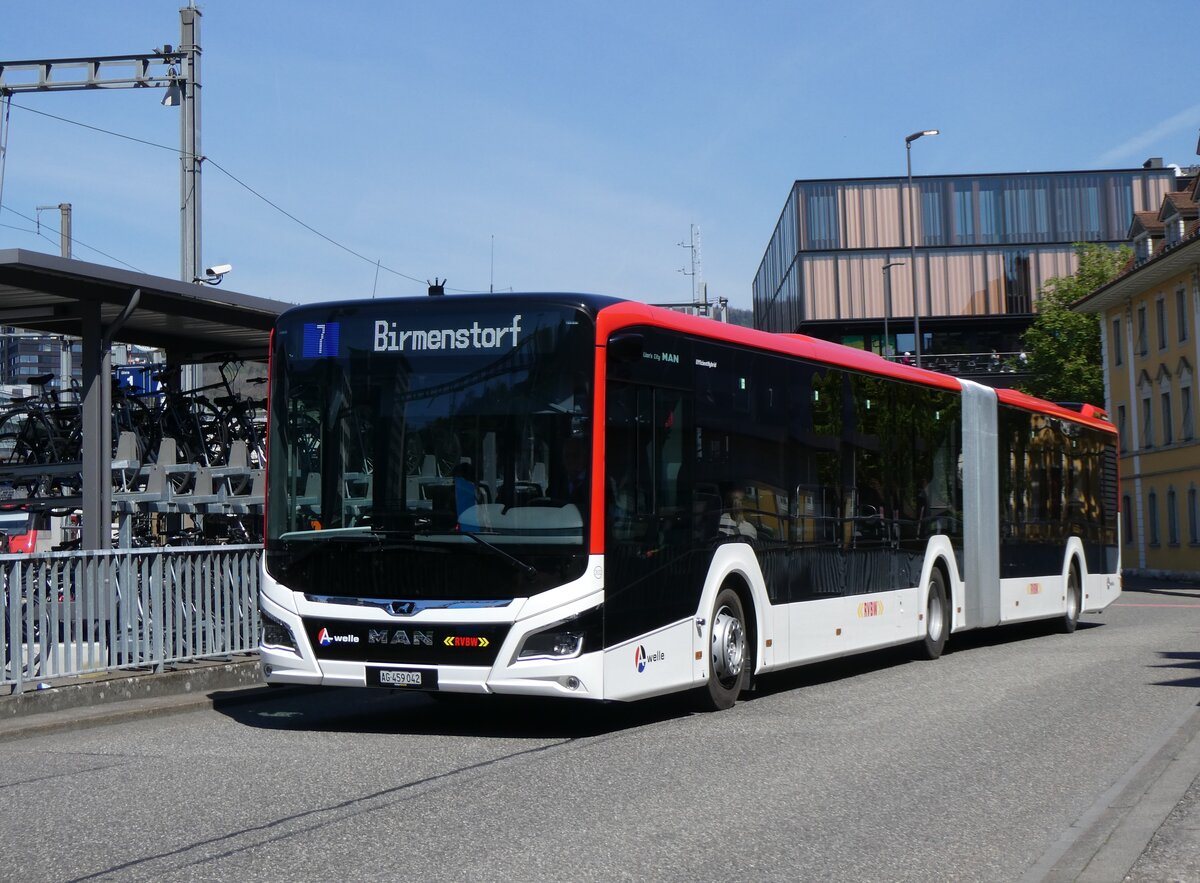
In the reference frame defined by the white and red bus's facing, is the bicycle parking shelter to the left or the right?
on its right

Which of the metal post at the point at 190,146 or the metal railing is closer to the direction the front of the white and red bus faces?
the metal railing

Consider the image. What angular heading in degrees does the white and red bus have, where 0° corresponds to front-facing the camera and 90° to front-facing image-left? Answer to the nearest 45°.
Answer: approximately 45°

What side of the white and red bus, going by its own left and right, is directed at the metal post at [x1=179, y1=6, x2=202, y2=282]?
right

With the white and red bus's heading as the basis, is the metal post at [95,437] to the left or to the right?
on its right

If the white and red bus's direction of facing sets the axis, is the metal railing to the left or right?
on its right
